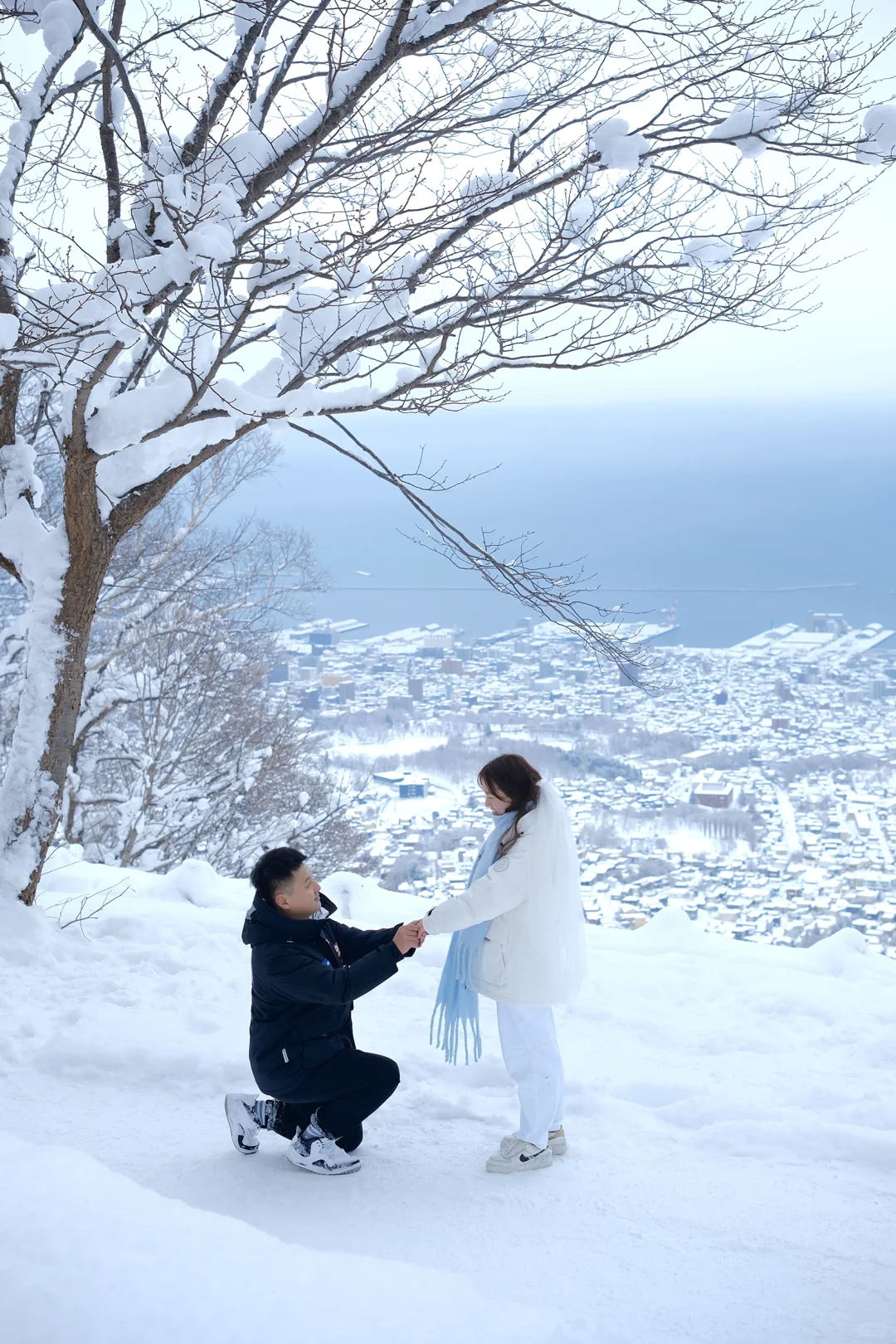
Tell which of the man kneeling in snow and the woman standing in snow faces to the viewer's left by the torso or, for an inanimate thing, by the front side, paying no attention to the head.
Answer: the woman standing in snow

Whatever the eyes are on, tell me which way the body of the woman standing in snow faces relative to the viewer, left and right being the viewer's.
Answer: facing to the left of the viewer

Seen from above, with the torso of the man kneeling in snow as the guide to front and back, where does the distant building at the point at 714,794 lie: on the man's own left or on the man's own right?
on the man's own left

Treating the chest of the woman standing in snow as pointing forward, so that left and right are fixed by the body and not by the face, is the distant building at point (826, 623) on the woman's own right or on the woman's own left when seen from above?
on the woman's own right

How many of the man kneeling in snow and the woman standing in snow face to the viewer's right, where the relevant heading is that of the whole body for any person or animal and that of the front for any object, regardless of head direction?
1

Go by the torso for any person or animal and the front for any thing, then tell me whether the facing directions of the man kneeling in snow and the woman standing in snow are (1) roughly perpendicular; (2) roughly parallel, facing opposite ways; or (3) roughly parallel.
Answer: roughly parallel, facing opposite ways

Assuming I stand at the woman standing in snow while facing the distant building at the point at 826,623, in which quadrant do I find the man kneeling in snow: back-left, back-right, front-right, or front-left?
back-left

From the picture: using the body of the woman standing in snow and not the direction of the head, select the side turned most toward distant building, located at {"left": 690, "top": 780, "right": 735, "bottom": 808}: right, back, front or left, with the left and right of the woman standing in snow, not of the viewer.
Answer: right

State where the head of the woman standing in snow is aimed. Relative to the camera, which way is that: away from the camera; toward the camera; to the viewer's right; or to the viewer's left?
to the viewer's left

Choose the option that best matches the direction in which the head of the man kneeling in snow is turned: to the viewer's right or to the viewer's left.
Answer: to the viewer's right

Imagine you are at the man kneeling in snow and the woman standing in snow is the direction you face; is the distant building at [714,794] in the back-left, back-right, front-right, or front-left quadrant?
front-left

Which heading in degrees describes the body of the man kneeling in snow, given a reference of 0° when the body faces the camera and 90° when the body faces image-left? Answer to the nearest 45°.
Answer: approximately 270°
